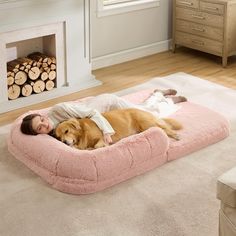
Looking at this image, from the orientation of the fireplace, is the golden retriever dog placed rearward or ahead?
ahead

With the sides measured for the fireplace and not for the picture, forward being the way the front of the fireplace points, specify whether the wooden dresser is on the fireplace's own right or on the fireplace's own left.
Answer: on the fireplace's own left

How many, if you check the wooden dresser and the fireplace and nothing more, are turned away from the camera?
0

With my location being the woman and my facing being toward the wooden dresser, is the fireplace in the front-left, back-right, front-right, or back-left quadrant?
front-left

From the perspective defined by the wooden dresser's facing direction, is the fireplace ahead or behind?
ahead

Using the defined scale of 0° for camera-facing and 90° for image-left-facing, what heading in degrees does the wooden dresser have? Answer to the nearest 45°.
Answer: approximately 45°

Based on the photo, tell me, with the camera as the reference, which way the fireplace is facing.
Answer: facing the viewer and to the right of the viewer

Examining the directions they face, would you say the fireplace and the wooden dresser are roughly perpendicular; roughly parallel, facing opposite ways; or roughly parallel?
roughly perpendicular
